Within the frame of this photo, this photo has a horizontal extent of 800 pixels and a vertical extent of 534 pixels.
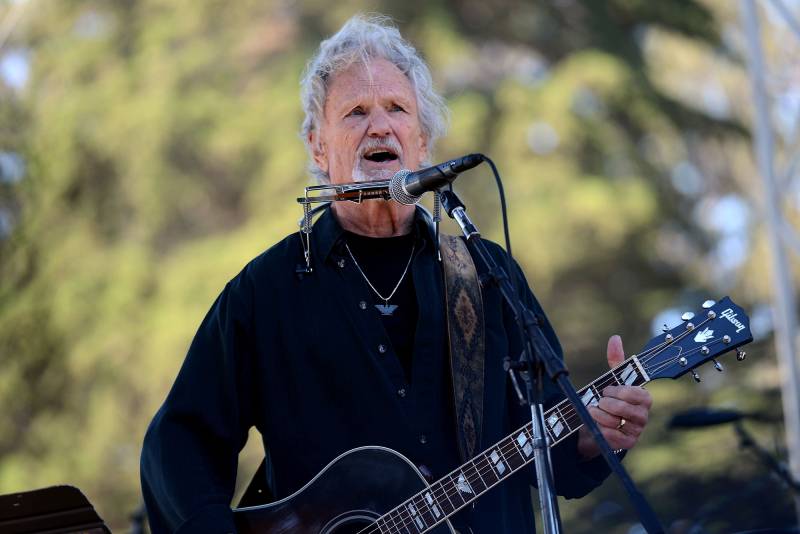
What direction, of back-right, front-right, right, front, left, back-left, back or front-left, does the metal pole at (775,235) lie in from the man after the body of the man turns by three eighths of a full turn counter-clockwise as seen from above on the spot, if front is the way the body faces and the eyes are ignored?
front

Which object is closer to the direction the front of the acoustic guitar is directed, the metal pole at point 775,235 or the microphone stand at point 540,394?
the microphone stand

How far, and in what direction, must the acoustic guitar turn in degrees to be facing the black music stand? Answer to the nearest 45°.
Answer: approximately 90° to its right

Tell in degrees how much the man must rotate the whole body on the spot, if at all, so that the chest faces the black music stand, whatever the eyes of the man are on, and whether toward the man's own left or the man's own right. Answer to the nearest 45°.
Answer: approximately 45° to the man's own right

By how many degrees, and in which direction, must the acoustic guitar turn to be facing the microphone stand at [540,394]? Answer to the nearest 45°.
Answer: approximately 45° to its left

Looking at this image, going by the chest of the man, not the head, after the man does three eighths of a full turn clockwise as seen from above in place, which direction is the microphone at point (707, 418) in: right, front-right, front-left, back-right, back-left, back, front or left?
right

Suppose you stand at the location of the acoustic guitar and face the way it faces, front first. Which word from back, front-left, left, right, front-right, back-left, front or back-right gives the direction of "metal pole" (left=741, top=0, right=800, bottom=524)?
back-left

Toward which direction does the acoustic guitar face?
toward the camera

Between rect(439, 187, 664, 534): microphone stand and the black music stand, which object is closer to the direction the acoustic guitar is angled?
the microphone stand

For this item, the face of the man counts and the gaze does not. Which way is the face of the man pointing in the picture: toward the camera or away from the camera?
toward the camera

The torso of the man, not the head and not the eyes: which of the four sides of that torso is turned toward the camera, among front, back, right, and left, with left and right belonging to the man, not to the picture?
front
